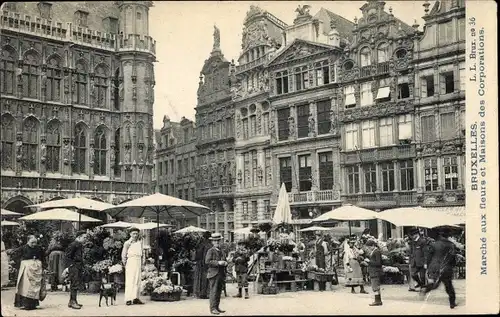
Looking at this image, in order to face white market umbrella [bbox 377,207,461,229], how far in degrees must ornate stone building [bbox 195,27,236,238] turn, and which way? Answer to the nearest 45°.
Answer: approximately 45° to its left

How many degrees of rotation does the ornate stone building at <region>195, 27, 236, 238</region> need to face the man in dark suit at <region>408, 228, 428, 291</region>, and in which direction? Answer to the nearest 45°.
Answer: approximately 45° to its left

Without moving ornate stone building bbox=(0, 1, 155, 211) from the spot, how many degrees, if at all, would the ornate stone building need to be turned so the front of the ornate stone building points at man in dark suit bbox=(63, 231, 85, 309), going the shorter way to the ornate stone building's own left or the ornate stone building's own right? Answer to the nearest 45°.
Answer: approximately 45° to the ornate stone building's own right

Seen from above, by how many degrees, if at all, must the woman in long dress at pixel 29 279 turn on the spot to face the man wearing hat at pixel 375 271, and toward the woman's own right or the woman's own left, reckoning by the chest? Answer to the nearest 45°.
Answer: approximately 90° to the woman's own left

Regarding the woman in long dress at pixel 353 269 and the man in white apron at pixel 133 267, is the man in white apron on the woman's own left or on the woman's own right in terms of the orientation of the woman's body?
on the woman's own right

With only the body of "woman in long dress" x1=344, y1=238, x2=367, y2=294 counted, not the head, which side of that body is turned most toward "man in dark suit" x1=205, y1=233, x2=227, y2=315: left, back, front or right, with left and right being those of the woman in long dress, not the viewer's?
right

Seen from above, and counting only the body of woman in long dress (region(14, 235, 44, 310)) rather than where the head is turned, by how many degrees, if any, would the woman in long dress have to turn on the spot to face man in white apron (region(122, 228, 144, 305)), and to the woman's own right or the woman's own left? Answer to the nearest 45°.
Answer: approximately 90° to the woman's own left

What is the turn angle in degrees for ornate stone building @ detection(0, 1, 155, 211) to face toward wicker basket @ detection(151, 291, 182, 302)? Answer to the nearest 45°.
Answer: approximately 45° to its right
